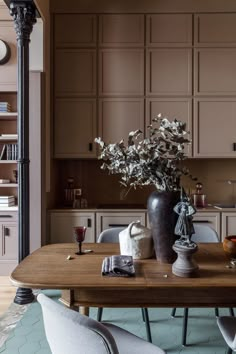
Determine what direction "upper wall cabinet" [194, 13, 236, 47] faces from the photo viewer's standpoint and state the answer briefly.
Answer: facing the viewer

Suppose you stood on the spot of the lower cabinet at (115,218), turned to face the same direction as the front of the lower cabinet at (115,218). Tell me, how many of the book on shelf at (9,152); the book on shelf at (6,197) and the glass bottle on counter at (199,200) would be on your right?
2

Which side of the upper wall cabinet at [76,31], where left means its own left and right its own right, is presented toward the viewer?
front

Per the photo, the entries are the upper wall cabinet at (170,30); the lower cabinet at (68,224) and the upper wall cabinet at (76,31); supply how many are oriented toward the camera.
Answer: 3

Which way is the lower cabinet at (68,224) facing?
toward the camera

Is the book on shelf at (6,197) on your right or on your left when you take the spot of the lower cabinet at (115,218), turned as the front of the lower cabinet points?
on your right

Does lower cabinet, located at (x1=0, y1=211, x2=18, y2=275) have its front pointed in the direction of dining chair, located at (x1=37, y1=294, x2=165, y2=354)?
yes

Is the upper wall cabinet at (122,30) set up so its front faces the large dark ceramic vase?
yes

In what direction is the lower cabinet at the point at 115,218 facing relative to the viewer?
toward the camera
